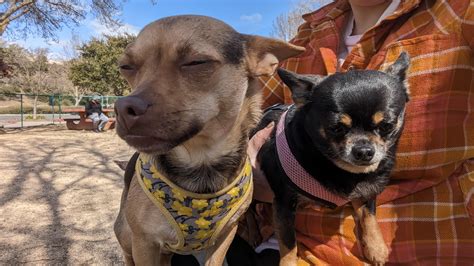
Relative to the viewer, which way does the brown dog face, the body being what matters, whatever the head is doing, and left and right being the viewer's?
facing the viewer and to the left of the viewer

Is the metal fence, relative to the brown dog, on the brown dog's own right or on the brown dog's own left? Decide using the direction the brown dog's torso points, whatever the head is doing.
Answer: on the brown dog's own right

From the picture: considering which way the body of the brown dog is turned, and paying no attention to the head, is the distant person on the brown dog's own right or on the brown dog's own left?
on the brown dog's own right

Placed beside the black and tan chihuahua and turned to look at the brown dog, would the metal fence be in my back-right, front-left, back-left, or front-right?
front-right

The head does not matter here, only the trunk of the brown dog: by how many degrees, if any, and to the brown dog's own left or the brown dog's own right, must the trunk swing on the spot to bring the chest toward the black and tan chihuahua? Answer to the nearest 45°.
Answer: approximately 135° to the brown dog's own left

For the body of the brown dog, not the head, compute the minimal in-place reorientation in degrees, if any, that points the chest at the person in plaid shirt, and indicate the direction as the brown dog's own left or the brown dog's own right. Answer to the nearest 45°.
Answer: approximately 135° to the brown dog's own left
